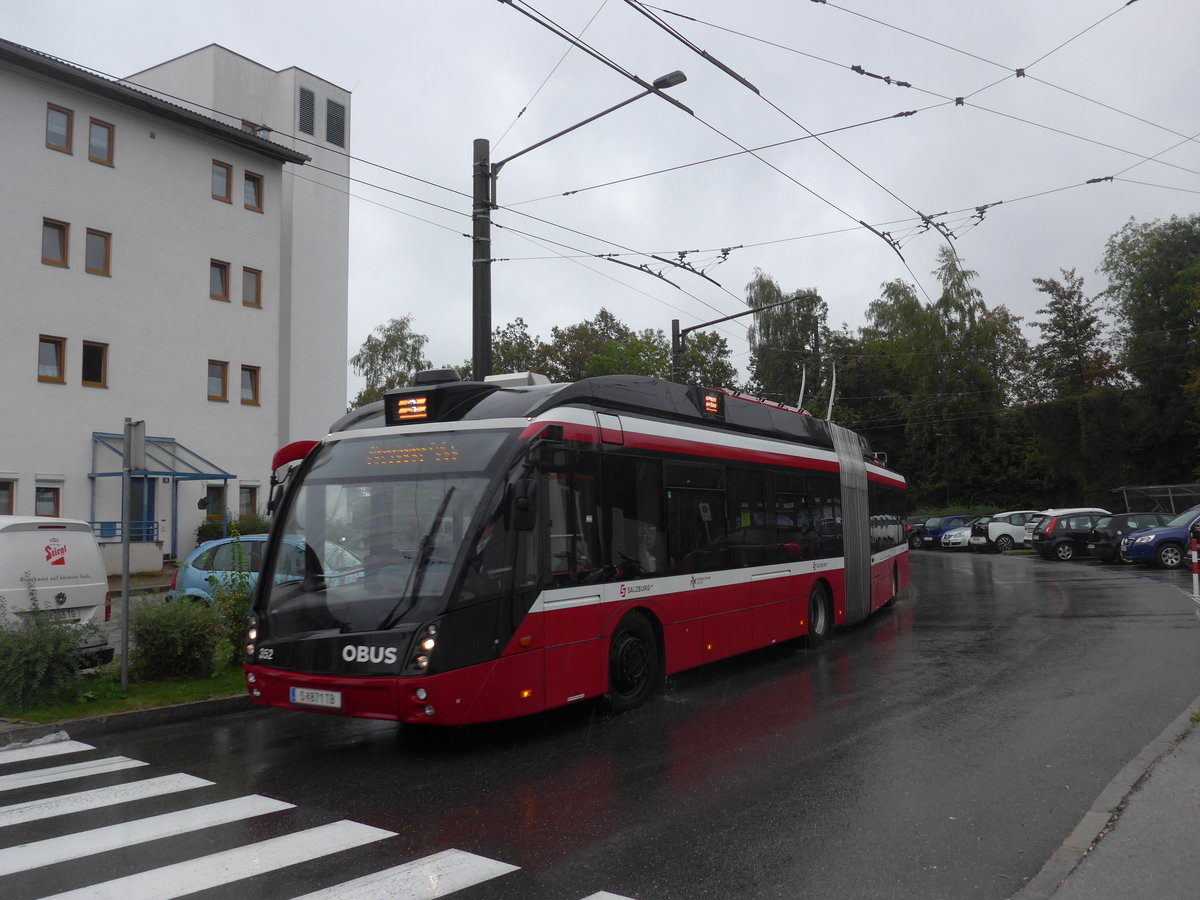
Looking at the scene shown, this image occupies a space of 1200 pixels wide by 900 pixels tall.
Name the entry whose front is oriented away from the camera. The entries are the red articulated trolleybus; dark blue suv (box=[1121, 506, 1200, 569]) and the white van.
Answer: the white van

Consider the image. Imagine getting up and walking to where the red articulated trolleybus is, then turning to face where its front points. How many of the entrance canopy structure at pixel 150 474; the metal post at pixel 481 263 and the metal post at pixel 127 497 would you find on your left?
0

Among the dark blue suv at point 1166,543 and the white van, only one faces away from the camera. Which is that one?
the white van

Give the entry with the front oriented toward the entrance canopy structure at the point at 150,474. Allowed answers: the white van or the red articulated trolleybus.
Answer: the white van

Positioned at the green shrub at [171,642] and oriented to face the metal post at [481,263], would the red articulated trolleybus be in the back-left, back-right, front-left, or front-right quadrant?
front-right

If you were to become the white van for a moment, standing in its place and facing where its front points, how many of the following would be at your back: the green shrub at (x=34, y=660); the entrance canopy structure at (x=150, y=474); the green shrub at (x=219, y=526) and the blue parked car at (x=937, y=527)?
1

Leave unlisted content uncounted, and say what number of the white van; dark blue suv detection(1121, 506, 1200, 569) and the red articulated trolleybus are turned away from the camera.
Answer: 1

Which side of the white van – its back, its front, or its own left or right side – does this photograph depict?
back

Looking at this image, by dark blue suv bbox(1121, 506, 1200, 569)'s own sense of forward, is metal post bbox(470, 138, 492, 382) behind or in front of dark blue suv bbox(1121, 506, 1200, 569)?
in front

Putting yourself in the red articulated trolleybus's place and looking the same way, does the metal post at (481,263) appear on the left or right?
on its right

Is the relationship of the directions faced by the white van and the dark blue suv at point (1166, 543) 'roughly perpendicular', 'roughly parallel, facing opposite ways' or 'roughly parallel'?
roughly perpendicular

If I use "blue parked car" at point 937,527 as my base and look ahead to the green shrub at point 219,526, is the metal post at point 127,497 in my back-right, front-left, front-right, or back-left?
front-left

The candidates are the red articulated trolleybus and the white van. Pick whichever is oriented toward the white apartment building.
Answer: the white van

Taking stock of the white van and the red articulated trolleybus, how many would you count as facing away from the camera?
1

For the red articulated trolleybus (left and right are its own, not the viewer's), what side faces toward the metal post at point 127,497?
front

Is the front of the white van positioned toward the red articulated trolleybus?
no

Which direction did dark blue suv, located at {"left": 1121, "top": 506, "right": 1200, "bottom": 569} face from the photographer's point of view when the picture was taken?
facing the viewer and to the left of the viewer

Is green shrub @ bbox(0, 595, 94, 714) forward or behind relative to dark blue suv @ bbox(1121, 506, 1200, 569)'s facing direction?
forward
